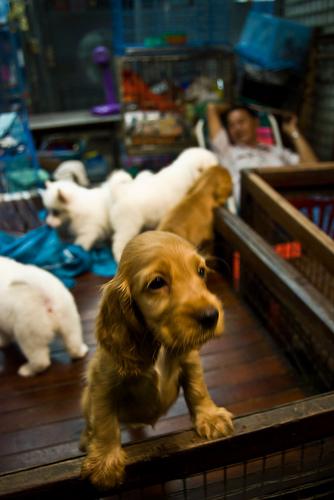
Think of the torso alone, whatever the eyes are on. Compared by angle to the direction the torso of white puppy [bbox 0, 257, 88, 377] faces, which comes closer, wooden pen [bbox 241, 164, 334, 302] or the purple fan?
the purple fan

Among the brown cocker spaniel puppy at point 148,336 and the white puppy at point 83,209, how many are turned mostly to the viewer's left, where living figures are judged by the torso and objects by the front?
1

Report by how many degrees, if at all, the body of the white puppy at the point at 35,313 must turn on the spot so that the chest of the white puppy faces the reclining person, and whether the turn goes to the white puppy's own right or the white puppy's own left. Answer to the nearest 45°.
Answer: approximately 90° to the white puppy's own right

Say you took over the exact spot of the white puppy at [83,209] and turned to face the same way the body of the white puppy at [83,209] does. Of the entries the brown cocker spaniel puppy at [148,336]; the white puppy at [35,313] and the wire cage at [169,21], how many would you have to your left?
2

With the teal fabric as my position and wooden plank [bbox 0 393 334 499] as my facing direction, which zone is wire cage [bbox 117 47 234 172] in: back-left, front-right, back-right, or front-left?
back-left

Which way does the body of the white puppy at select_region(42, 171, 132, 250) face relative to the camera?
to the viewer's left

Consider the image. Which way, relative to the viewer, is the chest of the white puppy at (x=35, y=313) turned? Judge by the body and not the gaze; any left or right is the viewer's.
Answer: facing away from the viewer and to the left of the viewer

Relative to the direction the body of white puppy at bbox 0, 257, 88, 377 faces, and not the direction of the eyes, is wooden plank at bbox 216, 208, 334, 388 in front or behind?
behind

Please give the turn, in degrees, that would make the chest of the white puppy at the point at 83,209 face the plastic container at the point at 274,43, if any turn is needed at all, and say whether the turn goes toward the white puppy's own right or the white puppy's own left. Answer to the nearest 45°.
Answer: approximately 135° to the white puppy's own right

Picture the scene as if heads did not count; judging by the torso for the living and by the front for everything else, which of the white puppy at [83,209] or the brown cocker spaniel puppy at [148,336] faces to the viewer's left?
the white puppy
